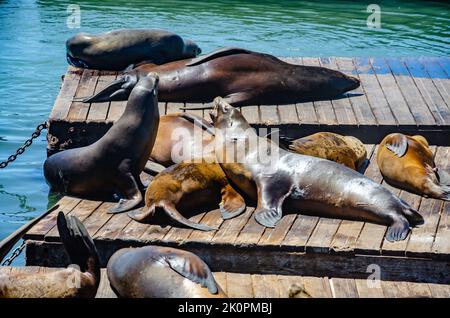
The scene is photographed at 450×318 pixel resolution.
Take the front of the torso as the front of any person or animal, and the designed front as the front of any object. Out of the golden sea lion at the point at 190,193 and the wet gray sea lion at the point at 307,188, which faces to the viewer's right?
the golden sea lion

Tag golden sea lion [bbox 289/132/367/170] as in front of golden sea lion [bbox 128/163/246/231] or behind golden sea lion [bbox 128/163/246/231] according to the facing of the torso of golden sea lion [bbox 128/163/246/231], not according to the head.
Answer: in front

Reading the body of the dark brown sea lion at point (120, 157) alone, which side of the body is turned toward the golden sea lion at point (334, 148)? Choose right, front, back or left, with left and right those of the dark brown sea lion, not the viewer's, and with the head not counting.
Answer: front

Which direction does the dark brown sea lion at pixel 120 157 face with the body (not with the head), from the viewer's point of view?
to the viewer's right

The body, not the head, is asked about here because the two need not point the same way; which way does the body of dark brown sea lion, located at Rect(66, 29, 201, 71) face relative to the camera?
to the viewer's right

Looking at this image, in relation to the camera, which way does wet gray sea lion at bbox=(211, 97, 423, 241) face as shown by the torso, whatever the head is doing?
to the viewer's left

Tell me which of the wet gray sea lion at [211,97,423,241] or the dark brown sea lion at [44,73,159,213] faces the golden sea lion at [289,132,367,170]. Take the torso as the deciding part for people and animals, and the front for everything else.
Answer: the dark brown sea lion

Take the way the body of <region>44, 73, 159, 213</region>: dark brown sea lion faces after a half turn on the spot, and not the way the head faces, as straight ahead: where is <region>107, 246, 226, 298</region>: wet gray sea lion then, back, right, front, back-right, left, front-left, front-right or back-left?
left

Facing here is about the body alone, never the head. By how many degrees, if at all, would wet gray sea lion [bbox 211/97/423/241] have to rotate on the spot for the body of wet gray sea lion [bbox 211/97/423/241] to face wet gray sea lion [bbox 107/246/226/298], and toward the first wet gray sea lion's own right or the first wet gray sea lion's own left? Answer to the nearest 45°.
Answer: approximately 45° to the first wet gray sea lion's own left

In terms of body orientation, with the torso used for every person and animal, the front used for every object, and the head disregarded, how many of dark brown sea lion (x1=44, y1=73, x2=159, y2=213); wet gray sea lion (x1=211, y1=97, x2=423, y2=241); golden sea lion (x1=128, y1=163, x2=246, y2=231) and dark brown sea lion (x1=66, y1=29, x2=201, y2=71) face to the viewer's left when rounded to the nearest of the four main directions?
1

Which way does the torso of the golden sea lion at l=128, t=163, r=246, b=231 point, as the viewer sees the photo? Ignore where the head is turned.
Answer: to the viewer's right

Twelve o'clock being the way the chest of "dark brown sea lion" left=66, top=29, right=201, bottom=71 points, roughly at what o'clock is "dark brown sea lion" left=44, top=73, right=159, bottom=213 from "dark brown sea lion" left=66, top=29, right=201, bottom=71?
"dark brown sea lion" left=44, top=73, right=159, bottom=213 is roughly at 3 o'clock from "dark brown sea lion" left=66, top=29, right=201, bottom=71.
